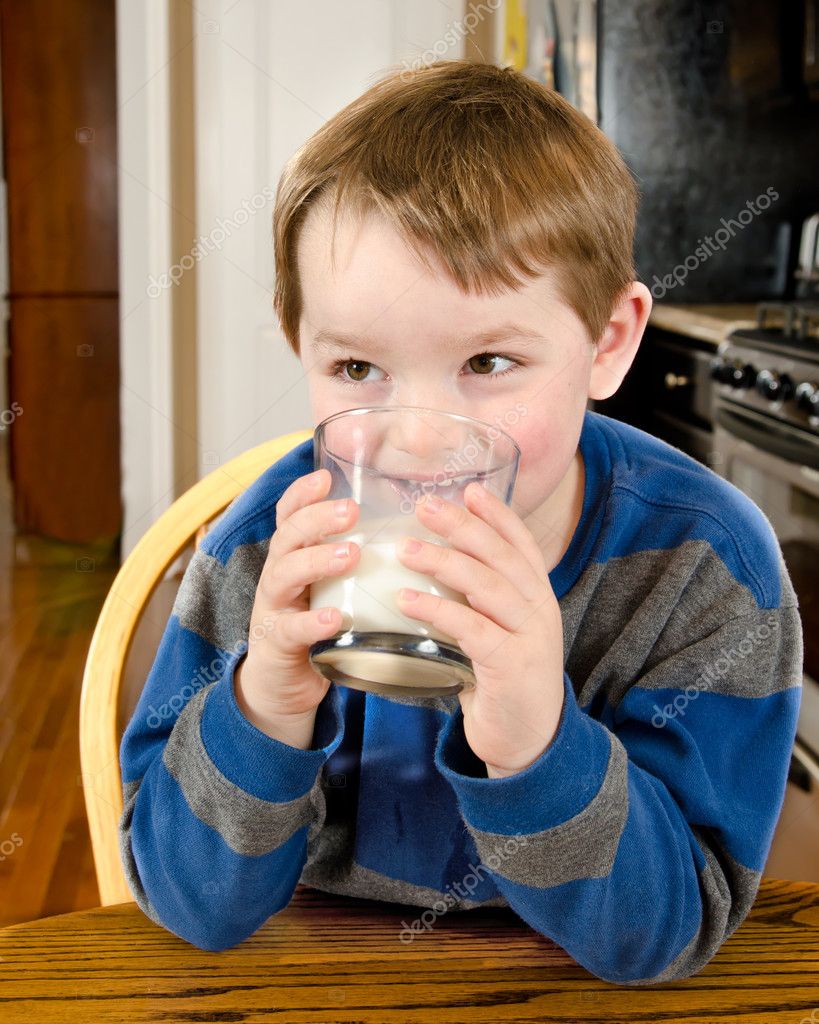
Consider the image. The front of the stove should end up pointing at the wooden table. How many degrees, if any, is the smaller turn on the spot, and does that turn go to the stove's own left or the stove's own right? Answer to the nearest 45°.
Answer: approximately 45° to the stove's own left

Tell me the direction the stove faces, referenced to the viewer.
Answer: facing the viewer and to the left of the viewer
